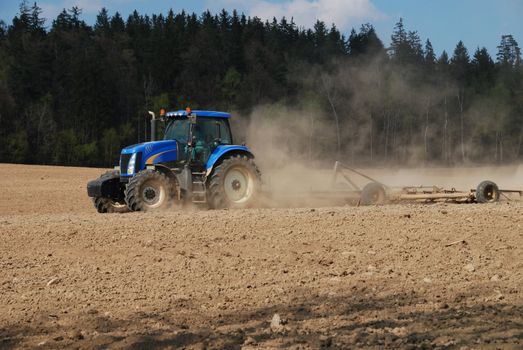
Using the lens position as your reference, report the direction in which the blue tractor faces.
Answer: facing the viewer and to the left of the viewer
